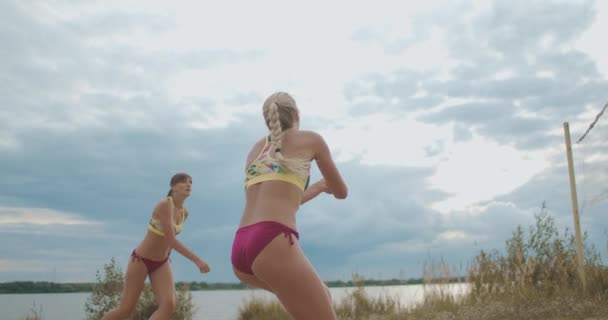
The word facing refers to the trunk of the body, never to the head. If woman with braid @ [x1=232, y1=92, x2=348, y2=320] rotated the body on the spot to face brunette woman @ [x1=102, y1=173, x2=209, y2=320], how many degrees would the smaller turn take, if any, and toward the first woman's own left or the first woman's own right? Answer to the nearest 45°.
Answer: approximately 45° to the first woman's own left

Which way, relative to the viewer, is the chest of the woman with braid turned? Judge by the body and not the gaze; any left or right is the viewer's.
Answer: facing away from the viewer and to the right of the viewer
